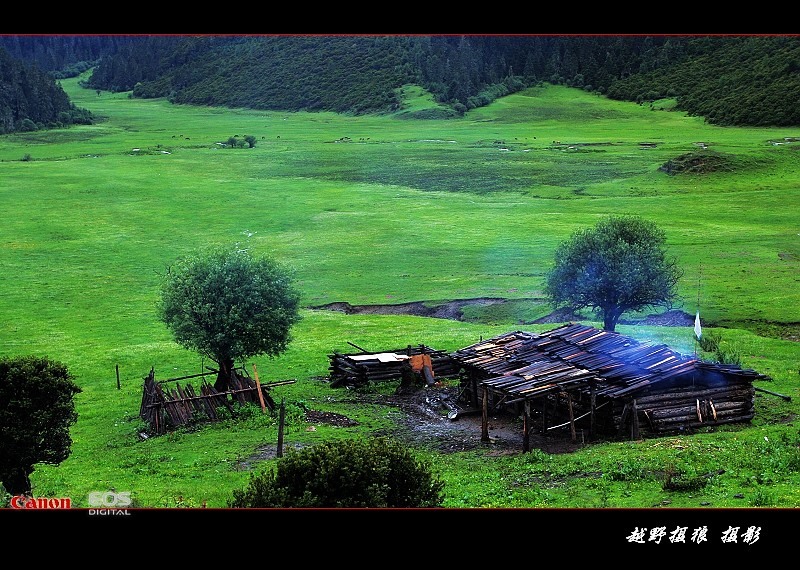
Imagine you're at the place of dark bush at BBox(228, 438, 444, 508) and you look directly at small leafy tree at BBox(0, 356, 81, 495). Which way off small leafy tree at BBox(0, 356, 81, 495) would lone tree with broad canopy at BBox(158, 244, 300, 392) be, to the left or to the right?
right

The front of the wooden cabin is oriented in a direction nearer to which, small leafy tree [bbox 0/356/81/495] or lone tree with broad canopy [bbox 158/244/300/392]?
the small leafy tree

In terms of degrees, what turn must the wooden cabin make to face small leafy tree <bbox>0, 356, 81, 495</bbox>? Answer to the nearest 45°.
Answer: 0° — it already faces it

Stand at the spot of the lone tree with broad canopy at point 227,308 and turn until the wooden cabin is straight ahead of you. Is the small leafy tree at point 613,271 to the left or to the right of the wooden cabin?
left

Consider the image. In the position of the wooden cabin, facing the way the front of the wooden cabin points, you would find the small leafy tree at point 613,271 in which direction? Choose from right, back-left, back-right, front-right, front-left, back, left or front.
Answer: back-right

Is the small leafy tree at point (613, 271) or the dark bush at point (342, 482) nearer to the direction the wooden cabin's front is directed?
the dark bush

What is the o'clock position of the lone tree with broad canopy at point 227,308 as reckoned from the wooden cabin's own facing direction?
The lone tree with broad canopy is roughly at 2 o'clock from the wooden cabin.

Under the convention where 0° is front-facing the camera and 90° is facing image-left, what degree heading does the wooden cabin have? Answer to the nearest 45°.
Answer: approximately 45°

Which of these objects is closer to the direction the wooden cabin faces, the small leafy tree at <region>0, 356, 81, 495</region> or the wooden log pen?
the small leafy tree
